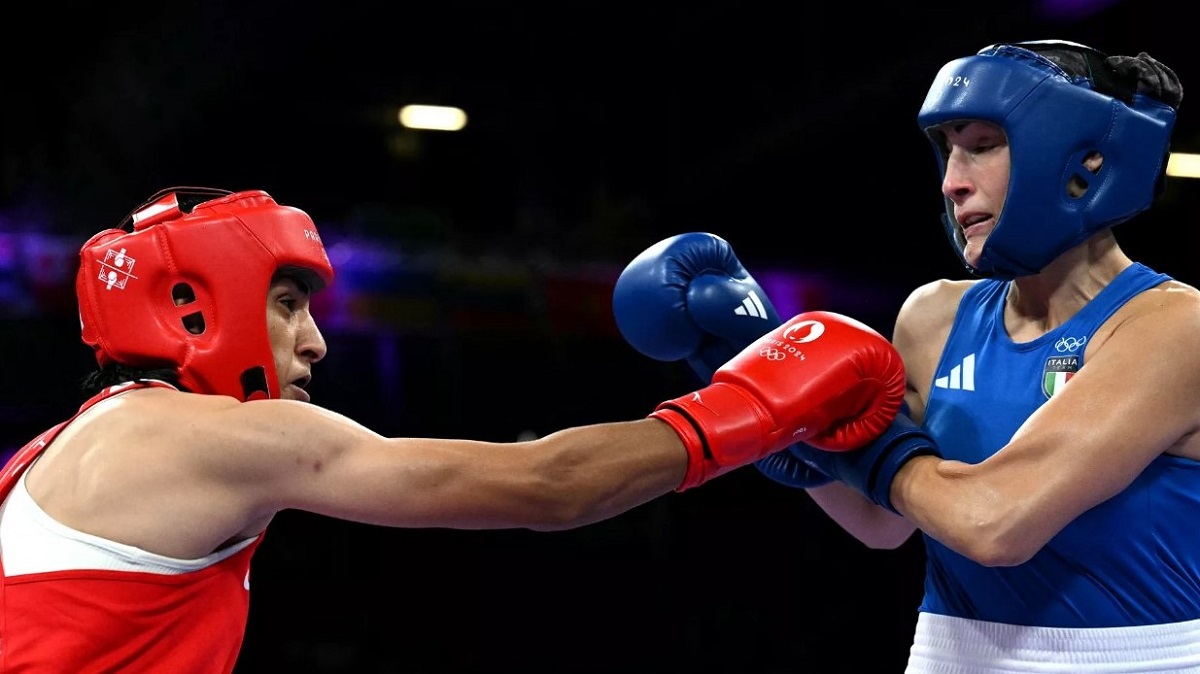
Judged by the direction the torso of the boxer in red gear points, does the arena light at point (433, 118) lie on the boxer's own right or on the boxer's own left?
on the boxer's own left

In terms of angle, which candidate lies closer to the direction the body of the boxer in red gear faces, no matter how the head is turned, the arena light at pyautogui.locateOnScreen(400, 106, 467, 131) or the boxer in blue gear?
the boxer in blue gear

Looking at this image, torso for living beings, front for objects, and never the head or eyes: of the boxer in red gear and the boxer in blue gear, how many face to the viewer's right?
1

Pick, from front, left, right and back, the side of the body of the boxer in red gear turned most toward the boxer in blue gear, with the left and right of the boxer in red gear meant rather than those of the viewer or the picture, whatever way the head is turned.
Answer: front

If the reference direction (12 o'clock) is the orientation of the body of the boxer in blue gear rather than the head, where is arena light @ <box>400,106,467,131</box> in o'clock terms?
The arena light is roughly at 3 o'clock from the boxer in blue gear.

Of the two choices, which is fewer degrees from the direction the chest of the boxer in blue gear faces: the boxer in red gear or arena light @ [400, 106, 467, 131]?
the boxer in red gear

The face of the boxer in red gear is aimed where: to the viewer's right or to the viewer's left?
to the viewer's right

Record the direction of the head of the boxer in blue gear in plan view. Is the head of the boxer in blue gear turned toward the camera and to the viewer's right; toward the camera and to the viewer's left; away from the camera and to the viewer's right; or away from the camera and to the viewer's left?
toward the camera and to the viewer's left

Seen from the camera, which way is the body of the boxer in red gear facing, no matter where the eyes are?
to the viewer's right

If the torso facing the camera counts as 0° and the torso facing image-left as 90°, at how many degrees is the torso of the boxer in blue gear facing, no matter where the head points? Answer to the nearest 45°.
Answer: approximately 45°

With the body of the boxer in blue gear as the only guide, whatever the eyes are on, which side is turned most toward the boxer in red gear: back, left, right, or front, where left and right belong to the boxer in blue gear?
front

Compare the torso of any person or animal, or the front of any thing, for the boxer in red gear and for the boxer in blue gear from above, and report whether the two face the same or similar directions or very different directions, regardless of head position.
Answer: very different directions
